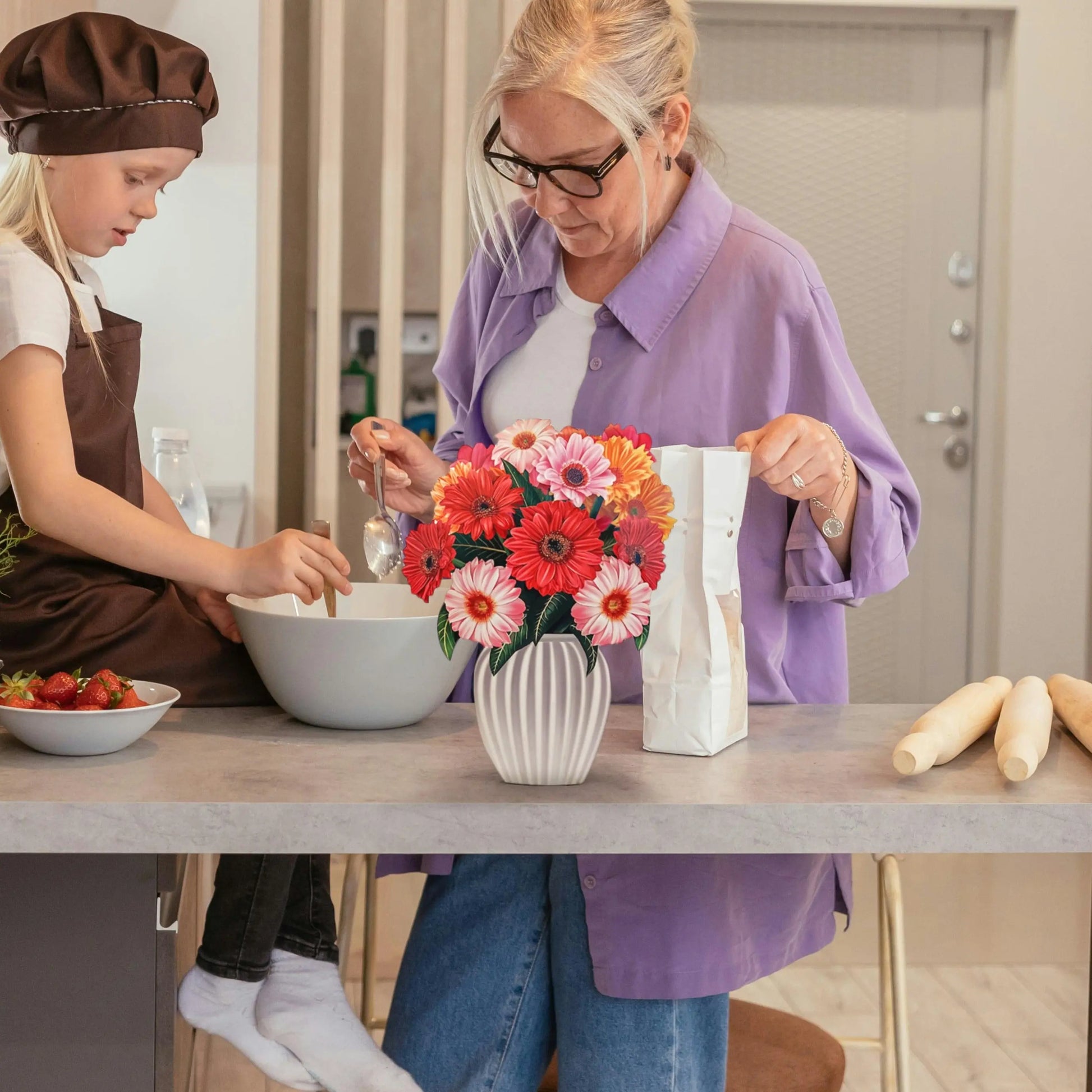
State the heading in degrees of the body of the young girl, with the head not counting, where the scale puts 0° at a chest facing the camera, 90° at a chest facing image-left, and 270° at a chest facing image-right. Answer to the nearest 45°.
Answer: approximately 270°

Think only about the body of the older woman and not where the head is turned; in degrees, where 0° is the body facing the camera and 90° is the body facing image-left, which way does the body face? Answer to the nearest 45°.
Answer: approximately 45°

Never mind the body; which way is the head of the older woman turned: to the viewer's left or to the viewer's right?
to the viewer's left

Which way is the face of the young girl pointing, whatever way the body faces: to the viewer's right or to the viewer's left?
to the viewer's right

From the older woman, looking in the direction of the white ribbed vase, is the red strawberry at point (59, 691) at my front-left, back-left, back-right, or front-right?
front-right

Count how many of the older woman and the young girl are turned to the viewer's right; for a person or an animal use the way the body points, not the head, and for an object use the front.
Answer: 1
